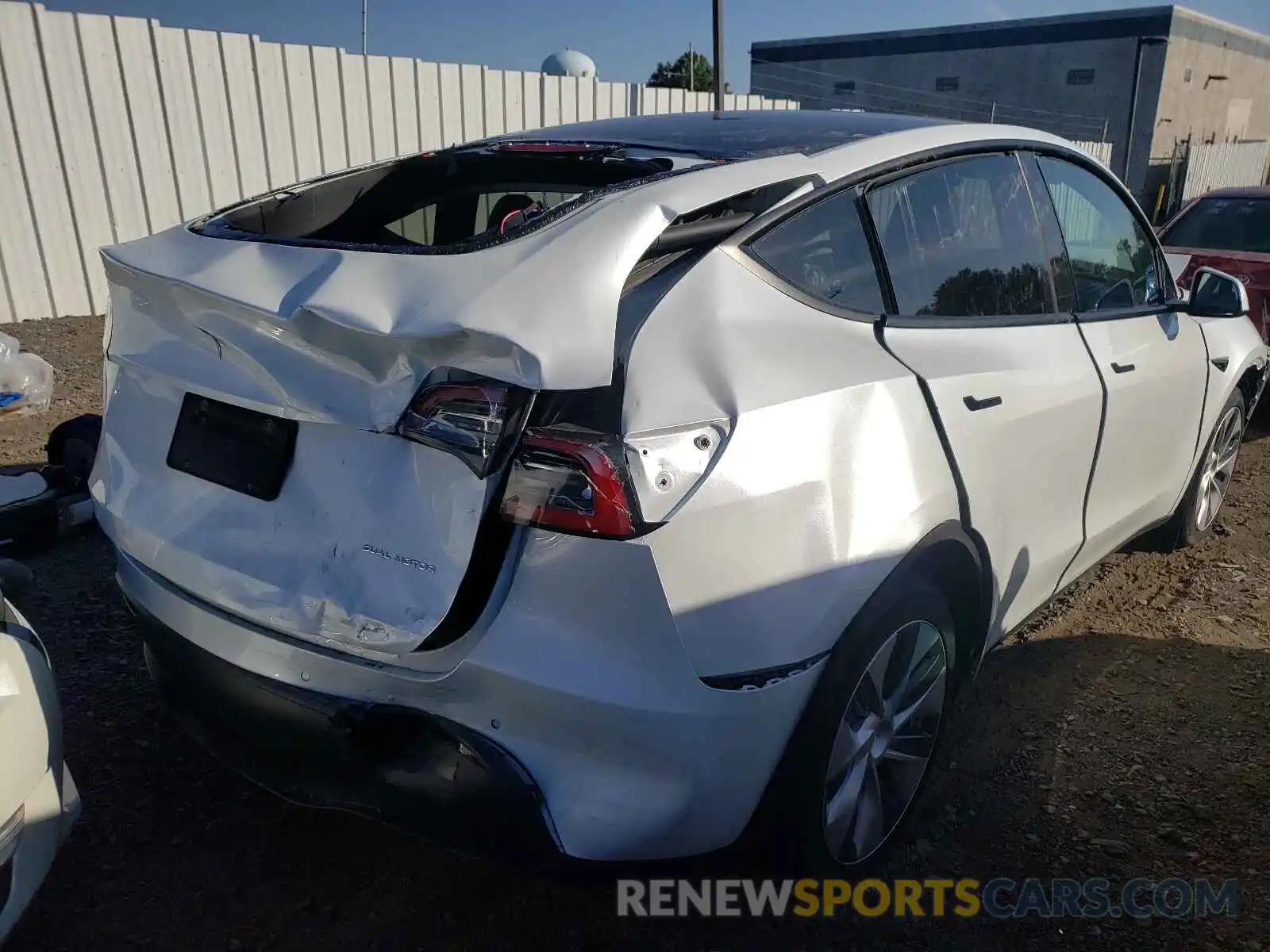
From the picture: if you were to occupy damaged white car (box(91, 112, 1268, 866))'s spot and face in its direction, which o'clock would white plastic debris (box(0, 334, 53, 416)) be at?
The white plastic debris is roughly at 9 o'clock from the damaged white car.

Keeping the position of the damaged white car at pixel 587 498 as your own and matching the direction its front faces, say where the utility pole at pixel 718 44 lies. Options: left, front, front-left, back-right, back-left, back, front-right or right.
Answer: front-left

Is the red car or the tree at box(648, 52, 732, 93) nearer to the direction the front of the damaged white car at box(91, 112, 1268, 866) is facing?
the red car

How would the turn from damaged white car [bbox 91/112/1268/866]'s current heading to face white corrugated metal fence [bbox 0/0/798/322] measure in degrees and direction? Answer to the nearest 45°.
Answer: approximately 90° to its left

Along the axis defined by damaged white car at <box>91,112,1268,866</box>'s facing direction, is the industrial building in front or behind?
in front

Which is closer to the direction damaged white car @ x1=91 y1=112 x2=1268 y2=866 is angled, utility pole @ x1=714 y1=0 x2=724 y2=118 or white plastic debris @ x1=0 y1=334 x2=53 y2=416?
the utility pole

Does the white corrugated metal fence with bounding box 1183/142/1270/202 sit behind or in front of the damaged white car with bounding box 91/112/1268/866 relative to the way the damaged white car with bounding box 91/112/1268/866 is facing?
in front

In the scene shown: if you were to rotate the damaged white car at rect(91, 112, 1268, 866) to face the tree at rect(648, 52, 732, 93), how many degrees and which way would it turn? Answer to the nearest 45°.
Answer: approximately 45° to its left

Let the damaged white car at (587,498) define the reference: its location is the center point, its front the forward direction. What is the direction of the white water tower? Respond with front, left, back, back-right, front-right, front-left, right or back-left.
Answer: front-left

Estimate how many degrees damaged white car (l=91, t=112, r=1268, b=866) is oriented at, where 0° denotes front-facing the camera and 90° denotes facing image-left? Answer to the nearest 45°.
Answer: approximately 225°
